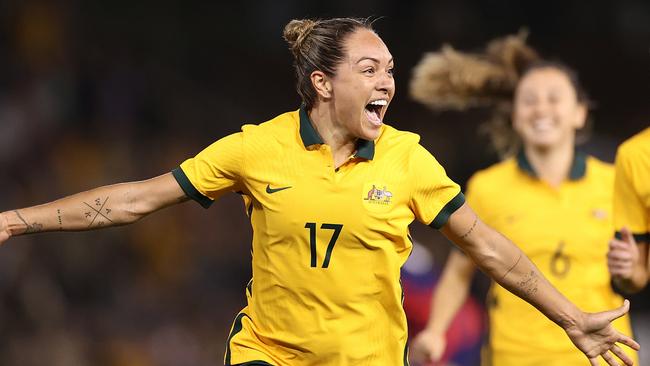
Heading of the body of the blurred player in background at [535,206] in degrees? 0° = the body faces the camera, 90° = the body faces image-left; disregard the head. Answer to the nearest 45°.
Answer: approximately 0°
